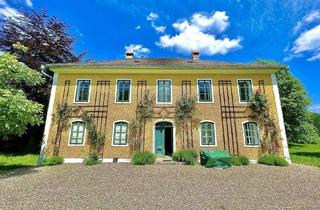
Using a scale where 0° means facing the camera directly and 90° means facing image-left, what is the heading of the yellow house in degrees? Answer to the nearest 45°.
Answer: approximately 0°

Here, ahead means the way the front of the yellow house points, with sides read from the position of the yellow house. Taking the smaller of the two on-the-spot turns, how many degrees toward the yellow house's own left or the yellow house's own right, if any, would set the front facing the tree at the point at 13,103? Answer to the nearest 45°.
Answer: approximately 45° to the yellow house's own right

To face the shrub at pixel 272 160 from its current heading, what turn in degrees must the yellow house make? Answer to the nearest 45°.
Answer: approximately 90° to its left

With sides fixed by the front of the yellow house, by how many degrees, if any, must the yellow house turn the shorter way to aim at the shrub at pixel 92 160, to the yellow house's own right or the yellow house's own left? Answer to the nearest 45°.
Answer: approximately 90° to the yellow house's own right

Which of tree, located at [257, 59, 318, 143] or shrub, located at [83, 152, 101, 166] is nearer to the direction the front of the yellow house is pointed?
the shrub

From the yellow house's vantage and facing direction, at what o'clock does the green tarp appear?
The green tarp is roughly at 10 o'clock from the yellow house.

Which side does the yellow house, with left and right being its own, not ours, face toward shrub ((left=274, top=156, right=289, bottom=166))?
left

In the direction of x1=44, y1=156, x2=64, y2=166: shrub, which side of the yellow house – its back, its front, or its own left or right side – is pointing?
right
